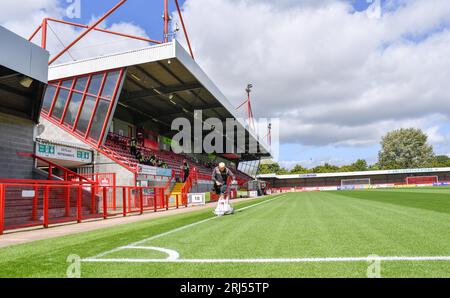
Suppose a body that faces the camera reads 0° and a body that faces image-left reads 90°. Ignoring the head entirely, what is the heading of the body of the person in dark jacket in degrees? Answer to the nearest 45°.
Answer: approximately 0°

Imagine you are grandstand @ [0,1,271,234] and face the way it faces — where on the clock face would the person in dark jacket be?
The person in dark jacket is roughly at 1 o'clock from the grandstand.

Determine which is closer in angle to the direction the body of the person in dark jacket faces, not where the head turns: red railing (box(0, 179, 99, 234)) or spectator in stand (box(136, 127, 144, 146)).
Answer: the red railing
